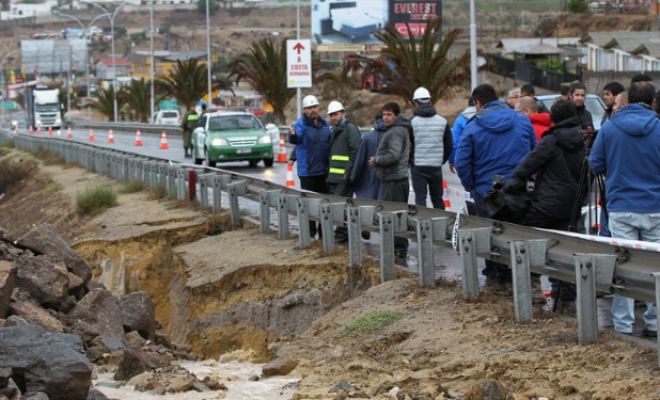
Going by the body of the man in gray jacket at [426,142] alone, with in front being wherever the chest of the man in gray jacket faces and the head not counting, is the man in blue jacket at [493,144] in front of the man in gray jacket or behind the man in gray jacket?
behind

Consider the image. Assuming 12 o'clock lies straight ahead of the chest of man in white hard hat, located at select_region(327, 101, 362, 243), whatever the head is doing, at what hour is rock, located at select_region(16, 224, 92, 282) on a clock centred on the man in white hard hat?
The rock is roughly at 1 o'clock from the man in white hard hat.

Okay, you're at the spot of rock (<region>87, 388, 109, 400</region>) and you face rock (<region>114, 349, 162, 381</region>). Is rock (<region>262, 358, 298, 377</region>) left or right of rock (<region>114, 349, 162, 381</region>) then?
right

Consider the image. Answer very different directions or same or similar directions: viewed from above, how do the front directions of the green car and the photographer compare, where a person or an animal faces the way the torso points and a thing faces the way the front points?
very different directions

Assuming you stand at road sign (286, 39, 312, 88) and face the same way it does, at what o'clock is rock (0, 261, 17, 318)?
The rock is roughly at 12 o'clock from the road sign.

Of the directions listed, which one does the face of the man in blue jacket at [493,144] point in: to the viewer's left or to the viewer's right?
to the viewer's left

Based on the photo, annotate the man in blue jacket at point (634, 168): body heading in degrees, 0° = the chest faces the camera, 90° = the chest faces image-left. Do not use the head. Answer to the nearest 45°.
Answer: approximately 180°

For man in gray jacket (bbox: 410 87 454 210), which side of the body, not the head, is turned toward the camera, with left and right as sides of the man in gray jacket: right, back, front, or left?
back

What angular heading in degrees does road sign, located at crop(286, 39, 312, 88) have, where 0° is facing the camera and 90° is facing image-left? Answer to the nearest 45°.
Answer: approximately 0°

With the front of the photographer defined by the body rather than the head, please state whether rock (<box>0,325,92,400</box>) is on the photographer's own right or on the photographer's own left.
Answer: on the photographer's own left

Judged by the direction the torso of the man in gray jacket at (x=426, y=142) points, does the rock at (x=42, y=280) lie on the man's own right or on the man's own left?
on the man's own left

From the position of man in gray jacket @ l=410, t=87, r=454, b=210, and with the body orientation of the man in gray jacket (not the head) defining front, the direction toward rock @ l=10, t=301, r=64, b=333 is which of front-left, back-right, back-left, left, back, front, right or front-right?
back-left
